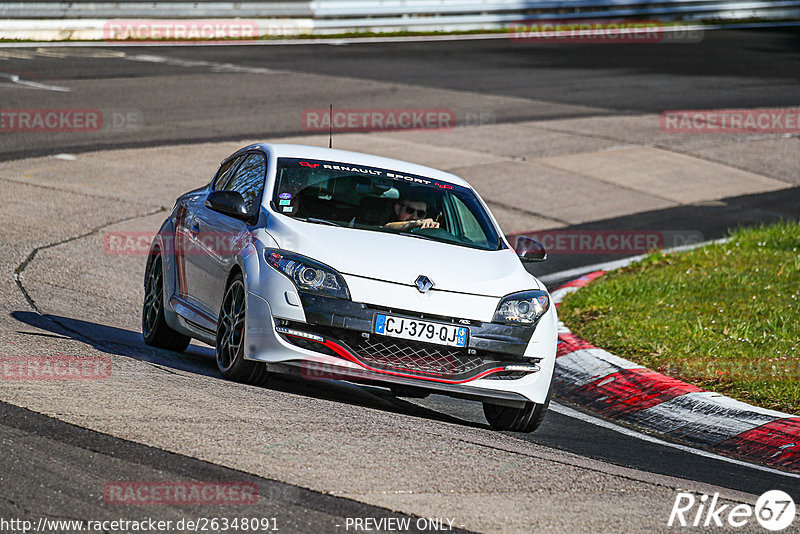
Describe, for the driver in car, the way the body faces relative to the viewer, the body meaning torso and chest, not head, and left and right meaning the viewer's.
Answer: facing the viewer and to the right of the viewer
